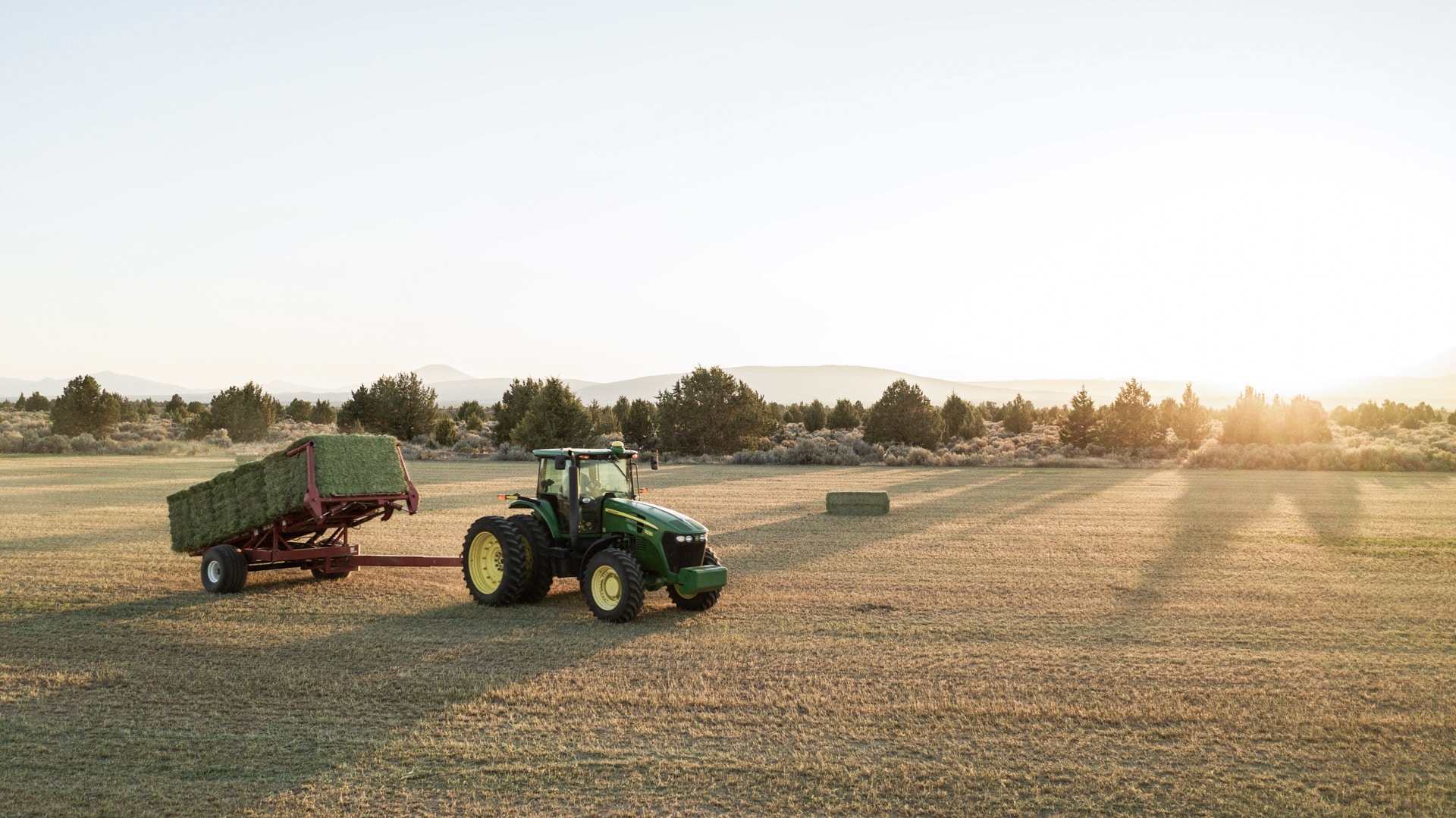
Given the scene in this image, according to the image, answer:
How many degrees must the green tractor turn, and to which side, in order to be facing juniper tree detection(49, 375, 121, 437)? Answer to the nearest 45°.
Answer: approximately 180°

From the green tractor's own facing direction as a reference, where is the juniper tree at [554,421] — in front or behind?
behind

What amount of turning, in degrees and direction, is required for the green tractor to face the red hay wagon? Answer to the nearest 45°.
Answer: approximately 180°

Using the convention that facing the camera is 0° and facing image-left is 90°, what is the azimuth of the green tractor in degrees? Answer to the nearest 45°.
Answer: approximately 315°

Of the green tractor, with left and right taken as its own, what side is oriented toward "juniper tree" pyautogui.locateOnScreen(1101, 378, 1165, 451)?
left

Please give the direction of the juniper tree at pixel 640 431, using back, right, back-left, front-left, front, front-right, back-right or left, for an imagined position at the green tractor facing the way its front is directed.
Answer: back-left

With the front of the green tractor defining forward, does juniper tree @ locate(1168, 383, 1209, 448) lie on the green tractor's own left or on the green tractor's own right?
on the green tractor's own left

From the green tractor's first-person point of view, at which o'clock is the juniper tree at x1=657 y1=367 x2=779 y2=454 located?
The juniper tree is roughly at 8 o'clock from the green tractor.
